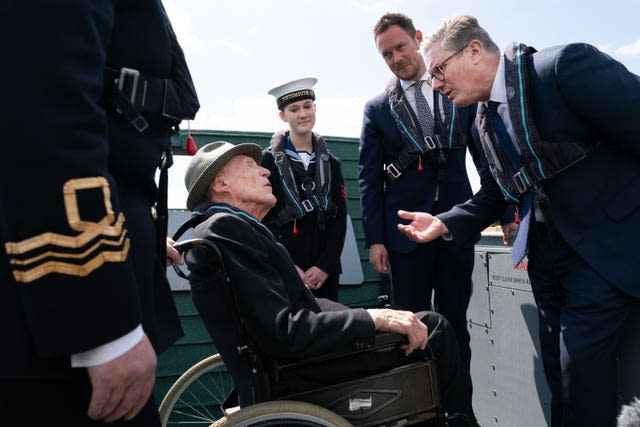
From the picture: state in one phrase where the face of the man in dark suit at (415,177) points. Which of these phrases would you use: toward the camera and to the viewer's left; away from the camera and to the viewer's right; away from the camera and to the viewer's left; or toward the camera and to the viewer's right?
toward the camera and to the viewer's left

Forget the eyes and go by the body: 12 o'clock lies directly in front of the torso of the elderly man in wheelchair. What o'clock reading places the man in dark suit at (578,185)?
The man in dark suit is roughly at 12 o'clock from the elderly man in wheelchair.

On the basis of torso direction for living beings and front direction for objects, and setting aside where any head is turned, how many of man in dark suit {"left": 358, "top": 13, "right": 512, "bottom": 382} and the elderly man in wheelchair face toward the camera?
1

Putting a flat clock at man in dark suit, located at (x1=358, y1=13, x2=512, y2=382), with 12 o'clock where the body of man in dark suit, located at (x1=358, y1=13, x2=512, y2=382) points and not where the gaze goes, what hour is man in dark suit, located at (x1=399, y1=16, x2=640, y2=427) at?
man in dark suit, located at (x1=399, y1=16, x2=640, y2=427) is roughly at 11 o'clock from man in dark suit, located at (x1=358, y1=13, x2=512, y2=382).

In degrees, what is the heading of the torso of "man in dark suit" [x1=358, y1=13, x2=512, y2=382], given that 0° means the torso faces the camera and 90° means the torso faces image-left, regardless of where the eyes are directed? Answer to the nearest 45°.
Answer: approximately 0°

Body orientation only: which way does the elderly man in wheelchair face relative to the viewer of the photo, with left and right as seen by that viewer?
facing to the right of the viewer

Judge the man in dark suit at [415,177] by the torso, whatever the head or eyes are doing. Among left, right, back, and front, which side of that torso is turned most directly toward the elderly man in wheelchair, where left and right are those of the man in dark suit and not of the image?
front

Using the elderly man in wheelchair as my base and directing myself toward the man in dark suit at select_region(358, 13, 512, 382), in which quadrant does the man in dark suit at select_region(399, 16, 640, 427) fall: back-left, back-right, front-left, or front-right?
front-right

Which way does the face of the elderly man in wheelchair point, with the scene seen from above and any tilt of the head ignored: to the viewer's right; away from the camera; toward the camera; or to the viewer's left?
to the viewer's right

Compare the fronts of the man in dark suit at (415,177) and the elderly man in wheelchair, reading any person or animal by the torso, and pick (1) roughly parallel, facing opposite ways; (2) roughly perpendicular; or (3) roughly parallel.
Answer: roughly perpendicular

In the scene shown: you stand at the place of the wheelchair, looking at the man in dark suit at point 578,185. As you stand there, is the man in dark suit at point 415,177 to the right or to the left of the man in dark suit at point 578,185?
left

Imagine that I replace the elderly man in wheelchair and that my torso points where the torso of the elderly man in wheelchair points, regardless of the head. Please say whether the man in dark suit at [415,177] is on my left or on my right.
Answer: on my left

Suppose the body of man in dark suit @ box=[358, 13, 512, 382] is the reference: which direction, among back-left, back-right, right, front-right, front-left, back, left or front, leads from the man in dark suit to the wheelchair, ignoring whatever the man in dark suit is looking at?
front
